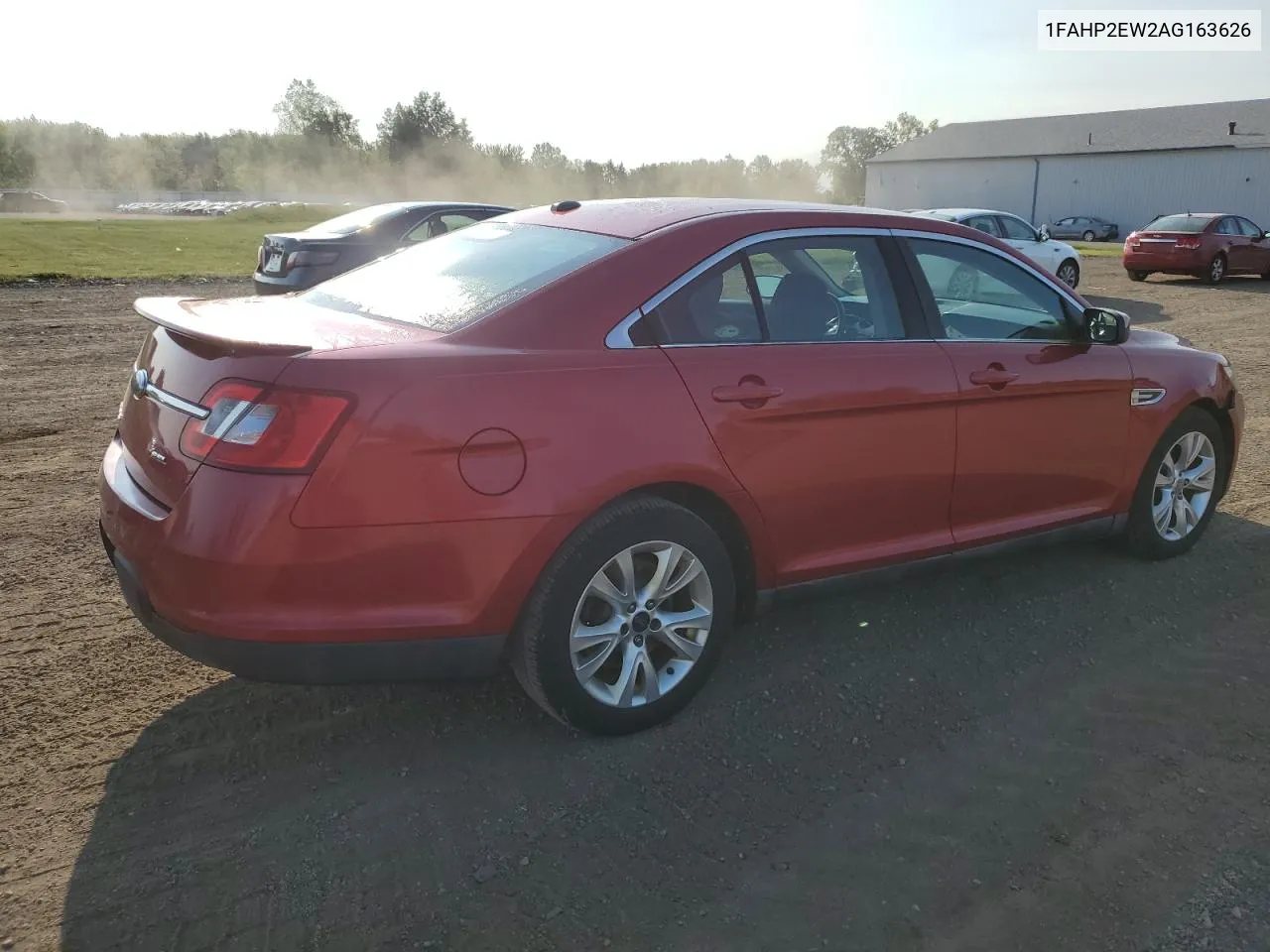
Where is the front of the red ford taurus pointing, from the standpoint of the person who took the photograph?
facing away from the viewer and to the right of the viewer

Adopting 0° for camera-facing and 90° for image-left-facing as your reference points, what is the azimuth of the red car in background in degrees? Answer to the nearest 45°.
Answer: approximately 225°

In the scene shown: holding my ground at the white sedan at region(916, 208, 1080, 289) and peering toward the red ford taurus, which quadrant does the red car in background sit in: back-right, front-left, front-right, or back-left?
back-left

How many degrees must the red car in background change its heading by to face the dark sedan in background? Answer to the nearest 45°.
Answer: approximately 180°

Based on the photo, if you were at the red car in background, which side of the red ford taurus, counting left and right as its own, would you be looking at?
front

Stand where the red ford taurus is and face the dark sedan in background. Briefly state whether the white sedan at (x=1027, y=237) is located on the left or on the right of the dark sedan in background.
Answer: right

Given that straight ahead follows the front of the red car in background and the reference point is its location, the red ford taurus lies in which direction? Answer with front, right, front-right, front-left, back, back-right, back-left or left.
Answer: back-right

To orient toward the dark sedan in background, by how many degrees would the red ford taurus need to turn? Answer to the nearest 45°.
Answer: approximately 45° to its left

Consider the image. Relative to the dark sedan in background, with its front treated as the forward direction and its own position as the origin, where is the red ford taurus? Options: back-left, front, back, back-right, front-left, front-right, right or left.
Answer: back-right

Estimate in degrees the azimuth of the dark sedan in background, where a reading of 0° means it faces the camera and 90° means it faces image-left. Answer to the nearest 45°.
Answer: approximately 225°

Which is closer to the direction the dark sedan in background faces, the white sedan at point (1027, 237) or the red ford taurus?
the white sedan
